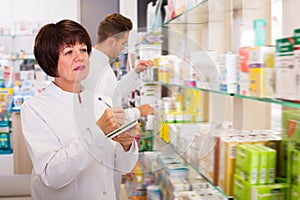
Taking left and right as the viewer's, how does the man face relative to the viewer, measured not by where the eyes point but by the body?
facing to the right of the viewer

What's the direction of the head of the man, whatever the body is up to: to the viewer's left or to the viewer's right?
to the viewer's right

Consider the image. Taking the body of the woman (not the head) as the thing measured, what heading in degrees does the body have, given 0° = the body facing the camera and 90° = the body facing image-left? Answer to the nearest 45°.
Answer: approximately 315°
